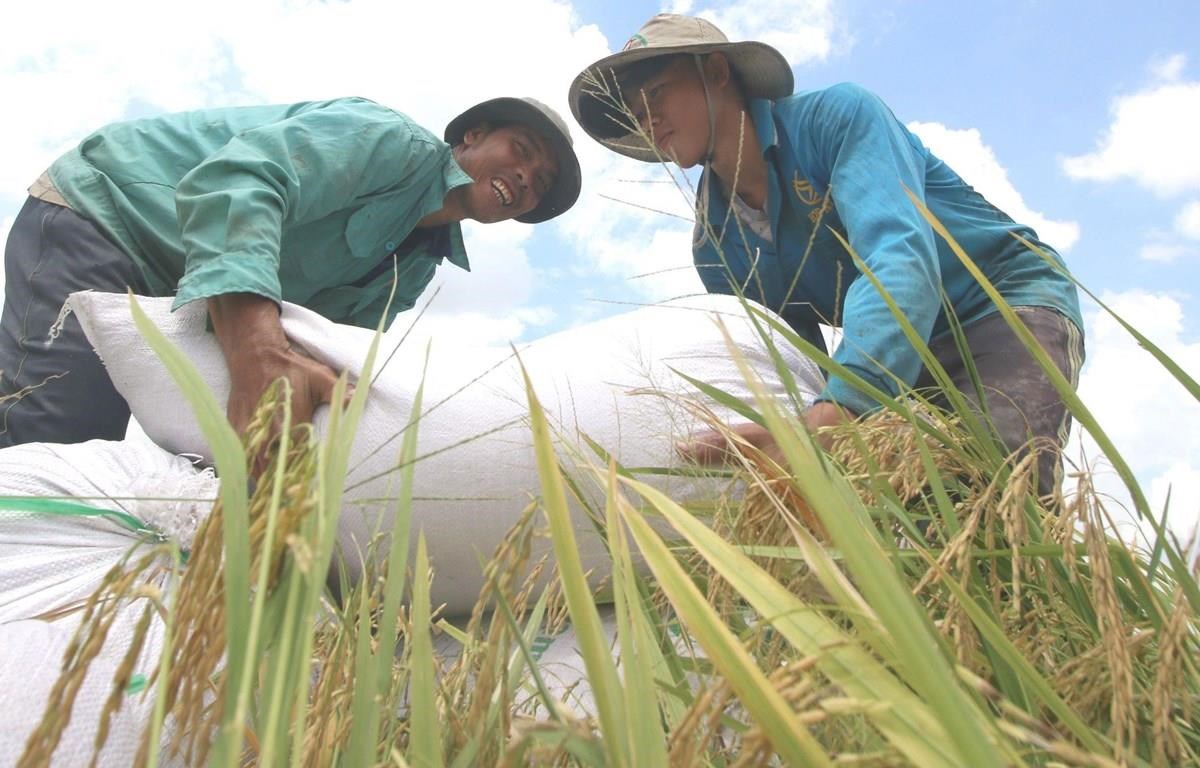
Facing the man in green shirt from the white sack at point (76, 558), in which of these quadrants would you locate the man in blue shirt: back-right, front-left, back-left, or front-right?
front-right

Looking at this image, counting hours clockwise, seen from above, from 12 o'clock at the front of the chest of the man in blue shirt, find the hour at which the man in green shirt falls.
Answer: The man in green shirt is roughly at 1 o'clock from the man in blue shirt.

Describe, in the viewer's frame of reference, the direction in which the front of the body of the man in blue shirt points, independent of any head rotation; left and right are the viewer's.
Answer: facing the viewer and to the left of the viewer

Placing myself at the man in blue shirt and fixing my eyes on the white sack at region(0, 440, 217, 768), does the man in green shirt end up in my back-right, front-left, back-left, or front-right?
front-right

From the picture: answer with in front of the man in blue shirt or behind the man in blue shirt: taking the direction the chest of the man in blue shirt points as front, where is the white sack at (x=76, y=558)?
in front
